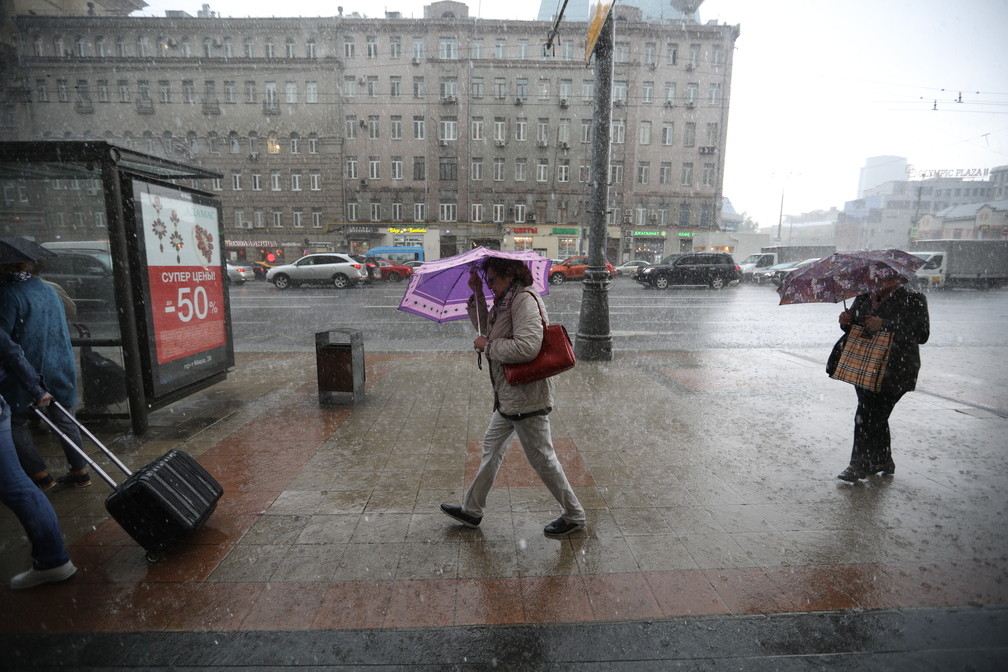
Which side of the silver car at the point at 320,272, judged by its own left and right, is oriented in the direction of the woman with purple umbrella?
left

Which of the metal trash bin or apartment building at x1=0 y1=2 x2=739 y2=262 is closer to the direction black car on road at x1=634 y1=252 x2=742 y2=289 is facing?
the apartment building

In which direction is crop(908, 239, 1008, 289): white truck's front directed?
to the viewer's left

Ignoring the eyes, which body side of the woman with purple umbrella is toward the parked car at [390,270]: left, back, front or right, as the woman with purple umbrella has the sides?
right

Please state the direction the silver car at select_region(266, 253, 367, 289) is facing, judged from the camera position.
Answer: facing to the left of the viewer

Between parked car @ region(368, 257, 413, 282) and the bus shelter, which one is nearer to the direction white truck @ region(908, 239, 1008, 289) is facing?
the parked car

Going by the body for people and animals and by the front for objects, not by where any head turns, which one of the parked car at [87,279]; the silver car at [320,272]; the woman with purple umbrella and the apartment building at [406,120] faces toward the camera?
the apartment building

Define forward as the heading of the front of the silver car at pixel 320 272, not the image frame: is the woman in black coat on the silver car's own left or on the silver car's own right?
on the silver car's own left

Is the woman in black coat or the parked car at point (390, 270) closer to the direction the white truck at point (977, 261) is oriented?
the parked car

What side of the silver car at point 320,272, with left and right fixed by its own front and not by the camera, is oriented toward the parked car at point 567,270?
back

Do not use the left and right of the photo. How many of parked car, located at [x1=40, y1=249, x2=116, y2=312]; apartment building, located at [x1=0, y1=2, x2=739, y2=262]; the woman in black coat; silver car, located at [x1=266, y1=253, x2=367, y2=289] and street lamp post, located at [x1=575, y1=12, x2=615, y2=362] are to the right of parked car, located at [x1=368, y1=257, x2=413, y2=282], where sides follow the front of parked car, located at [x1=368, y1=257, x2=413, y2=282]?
1

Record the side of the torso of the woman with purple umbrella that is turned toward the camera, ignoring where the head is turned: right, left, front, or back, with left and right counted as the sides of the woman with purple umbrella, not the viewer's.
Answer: left

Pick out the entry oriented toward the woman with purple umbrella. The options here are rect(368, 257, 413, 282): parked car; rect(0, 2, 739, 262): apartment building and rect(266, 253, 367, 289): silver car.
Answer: the apartment building

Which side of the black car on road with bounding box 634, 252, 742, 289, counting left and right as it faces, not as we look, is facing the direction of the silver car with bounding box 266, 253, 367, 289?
front

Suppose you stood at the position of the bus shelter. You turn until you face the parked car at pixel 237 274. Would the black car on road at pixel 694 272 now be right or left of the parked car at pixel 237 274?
right

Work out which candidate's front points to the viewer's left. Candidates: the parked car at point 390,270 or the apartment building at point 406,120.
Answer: the parked car

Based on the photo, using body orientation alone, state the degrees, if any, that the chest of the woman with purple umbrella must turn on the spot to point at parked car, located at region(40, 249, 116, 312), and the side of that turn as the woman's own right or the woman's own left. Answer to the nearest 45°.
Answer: approximately 45° to the woman's own right

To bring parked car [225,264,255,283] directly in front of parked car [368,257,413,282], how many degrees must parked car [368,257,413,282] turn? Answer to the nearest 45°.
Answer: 0° — it already faces it

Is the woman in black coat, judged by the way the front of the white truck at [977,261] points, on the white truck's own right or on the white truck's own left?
on the white truck's own left

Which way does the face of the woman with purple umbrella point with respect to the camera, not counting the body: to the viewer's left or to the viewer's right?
to the viewer's left

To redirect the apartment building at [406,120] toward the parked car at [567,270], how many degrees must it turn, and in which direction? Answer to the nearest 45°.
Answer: approximately 45° to its left
